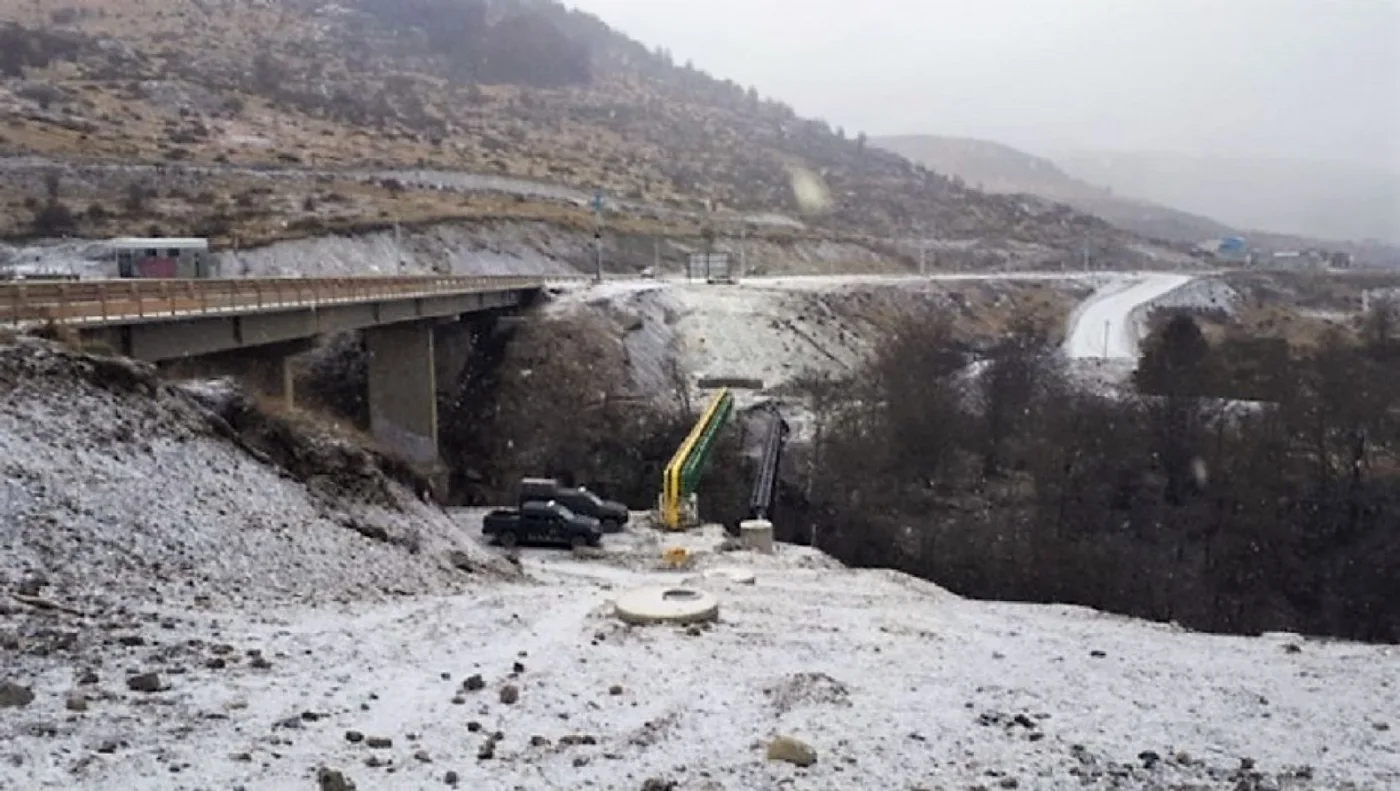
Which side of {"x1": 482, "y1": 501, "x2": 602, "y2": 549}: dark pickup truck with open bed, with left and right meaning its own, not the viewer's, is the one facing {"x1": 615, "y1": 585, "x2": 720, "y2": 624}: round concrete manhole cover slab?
right

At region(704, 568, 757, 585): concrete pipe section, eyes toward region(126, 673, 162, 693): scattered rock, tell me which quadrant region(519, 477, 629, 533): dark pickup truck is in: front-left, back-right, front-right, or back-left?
back-right

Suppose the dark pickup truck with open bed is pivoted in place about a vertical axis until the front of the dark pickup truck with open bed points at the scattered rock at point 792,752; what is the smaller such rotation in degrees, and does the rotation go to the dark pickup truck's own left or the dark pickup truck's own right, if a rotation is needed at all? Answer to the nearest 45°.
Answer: approximately 90° to the dark pickup truck's own right

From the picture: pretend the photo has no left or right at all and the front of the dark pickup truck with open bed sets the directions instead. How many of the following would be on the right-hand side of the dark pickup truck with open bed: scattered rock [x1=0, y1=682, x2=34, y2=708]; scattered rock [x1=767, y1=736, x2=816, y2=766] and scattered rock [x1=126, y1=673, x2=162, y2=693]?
3

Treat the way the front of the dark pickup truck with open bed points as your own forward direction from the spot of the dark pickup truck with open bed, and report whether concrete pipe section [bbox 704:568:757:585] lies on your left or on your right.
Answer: on your right

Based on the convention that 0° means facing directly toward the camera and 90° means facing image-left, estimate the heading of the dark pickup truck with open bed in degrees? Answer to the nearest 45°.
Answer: approximately 270°

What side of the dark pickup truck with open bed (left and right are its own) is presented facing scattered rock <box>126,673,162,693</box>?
right
